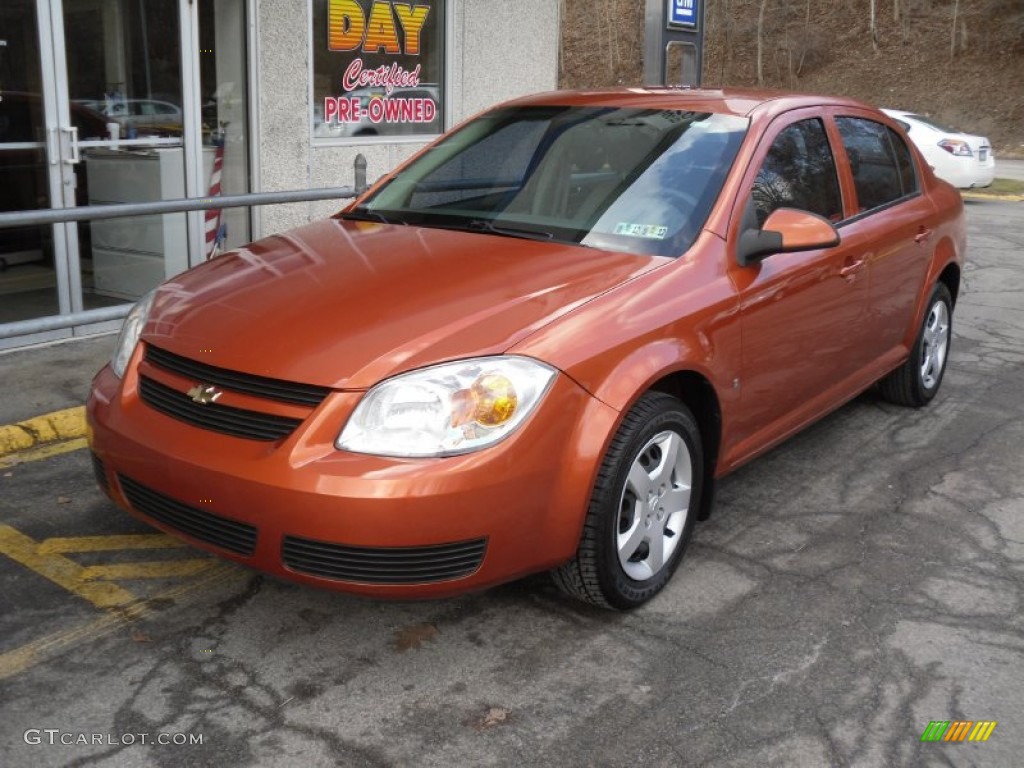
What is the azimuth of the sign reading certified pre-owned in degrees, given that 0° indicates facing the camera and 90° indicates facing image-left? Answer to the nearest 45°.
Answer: approximately 0°

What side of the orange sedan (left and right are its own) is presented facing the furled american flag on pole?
right

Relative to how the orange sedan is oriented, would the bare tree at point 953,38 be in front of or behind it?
behind

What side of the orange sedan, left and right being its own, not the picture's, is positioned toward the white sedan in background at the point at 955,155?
back

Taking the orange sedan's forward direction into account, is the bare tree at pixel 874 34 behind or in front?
behind

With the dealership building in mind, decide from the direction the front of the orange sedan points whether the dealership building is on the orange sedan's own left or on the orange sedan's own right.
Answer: on the orange sedan's own right

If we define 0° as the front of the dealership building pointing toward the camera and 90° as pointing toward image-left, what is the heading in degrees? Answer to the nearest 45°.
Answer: approximately 0°

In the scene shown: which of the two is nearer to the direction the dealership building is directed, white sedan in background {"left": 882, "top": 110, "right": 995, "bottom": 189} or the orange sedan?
the orange sedan

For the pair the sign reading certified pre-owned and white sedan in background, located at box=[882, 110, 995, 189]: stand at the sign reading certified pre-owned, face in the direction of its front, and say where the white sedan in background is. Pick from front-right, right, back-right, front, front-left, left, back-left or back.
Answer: back-left

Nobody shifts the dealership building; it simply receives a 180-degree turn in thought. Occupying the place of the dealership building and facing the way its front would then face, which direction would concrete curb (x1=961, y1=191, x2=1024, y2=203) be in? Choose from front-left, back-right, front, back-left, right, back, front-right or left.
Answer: front-right

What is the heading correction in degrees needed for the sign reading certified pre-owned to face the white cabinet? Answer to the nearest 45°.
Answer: approximately 45° to its right
